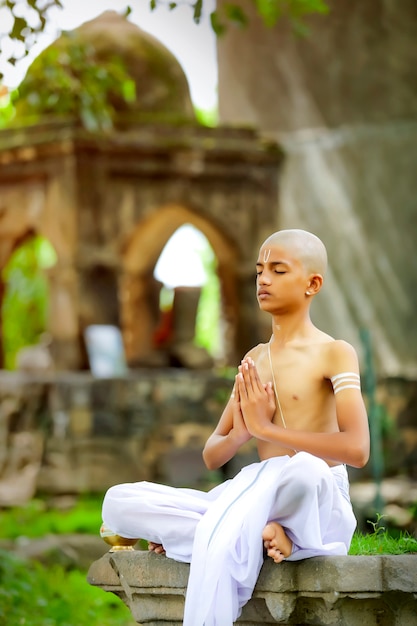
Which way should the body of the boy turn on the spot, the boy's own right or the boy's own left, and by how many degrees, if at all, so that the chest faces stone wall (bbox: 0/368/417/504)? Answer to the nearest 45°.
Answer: approximately 135° to the boy's own right

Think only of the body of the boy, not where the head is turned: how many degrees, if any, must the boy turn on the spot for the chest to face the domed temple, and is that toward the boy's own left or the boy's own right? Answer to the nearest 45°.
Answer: approximately 135° to the boy's own right

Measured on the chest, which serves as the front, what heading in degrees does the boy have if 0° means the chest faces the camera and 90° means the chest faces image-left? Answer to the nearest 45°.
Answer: approximately 45°
